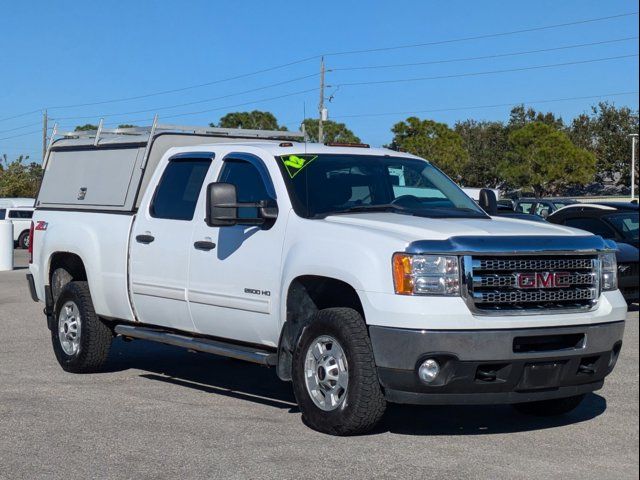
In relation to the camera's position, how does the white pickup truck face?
facing the viewer and to the right of the viewer

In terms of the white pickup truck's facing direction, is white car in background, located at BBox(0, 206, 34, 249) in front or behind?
behind
